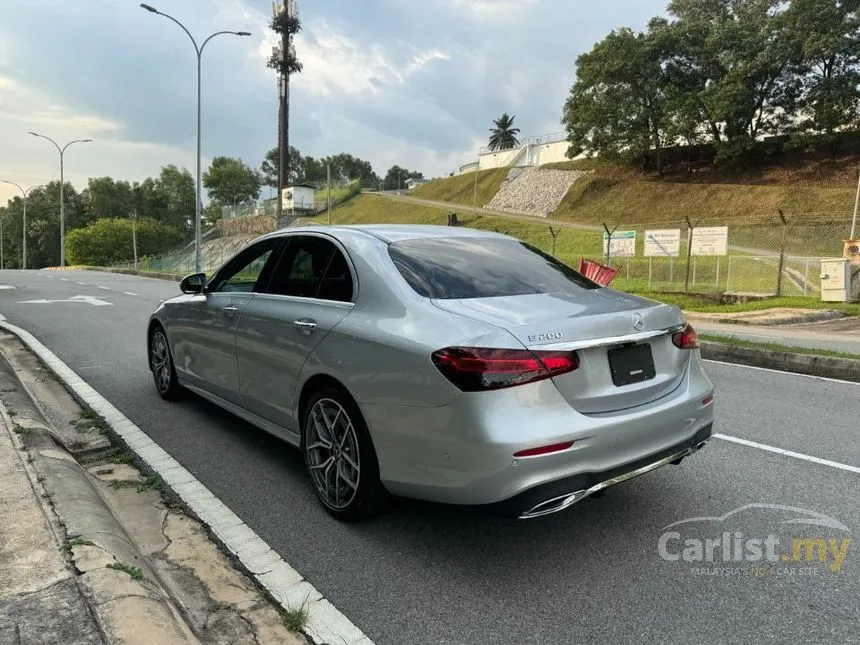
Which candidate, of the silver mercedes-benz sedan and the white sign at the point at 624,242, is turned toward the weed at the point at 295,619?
the white sign

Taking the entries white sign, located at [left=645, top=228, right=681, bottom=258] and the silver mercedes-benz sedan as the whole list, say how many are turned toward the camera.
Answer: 1

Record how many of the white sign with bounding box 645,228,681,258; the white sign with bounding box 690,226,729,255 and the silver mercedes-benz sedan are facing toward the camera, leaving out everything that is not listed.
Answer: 2

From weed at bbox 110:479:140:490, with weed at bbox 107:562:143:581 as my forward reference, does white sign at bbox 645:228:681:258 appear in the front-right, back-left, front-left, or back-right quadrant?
back-left

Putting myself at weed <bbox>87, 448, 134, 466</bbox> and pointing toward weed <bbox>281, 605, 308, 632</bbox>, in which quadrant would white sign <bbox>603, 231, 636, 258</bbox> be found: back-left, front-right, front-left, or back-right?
back-left

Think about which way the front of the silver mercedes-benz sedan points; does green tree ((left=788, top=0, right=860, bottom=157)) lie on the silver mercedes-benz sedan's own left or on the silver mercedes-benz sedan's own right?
on the silver mercedes-benz sedan's own right

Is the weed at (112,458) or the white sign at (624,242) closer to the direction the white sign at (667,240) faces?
the weed

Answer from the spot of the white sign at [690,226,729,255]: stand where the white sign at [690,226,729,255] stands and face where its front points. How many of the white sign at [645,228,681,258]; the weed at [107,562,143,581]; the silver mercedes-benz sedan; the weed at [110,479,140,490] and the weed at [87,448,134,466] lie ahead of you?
4

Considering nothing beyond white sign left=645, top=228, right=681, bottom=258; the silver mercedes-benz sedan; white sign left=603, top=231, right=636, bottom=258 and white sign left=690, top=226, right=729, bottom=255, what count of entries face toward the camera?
3

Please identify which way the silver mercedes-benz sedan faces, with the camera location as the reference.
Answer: facing away from the viewer and to the left of the viewer

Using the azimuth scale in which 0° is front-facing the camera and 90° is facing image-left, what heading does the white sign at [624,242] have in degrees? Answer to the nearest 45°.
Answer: approximately 0°

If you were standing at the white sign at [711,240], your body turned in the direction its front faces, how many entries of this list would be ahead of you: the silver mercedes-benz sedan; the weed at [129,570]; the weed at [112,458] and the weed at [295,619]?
4

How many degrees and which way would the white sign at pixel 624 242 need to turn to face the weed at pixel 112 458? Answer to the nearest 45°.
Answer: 0° — it already faces it
